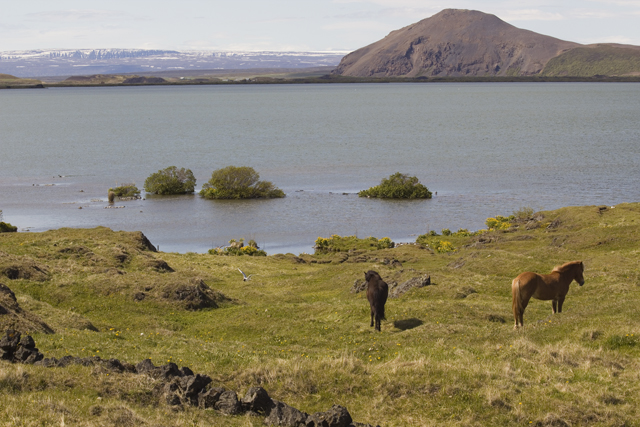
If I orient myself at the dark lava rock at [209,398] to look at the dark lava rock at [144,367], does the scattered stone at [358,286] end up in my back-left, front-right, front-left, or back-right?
front-right

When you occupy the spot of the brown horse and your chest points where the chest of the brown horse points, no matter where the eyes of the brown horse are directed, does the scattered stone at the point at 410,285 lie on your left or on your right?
on your left

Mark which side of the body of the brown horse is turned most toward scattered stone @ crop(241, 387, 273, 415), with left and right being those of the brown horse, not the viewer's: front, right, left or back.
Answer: back

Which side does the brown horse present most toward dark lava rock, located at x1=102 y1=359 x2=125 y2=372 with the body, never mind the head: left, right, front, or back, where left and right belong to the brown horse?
back

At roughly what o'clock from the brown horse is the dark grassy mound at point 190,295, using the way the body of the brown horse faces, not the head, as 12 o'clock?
The dark grassy mound is roughly at 8 o'clock from the brown horse.

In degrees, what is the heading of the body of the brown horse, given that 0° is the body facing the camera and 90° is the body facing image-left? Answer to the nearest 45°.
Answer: approximately 225°

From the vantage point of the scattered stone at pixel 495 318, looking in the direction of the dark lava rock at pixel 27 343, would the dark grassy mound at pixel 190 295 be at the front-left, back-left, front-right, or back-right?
front-right

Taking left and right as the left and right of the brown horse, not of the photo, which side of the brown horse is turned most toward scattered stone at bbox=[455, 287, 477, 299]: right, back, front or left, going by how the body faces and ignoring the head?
left

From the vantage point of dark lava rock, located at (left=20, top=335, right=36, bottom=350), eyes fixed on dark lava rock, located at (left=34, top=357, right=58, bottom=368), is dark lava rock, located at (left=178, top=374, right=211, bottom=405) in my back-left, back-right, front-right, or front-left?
front-left

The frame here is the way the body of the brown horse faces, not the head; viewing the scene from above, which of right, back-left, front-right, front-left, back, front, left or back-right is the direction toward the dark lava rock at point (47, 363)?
back

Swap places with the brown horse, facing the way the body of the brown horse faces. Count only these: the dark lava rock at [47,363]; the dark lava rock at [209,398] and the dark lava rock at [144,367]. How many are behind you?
3

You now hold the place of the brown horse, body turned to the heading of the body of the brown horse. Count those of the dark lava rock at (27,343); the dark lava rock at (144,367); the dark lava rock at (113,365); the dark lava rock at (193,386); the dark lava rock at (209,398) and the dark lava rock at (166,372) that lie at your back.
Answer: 6

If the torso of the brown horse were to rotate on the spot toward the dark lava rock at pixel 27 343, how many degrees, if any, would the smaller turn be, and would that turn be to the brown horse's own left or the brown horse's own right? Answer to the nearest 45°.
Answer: approximately 180°
